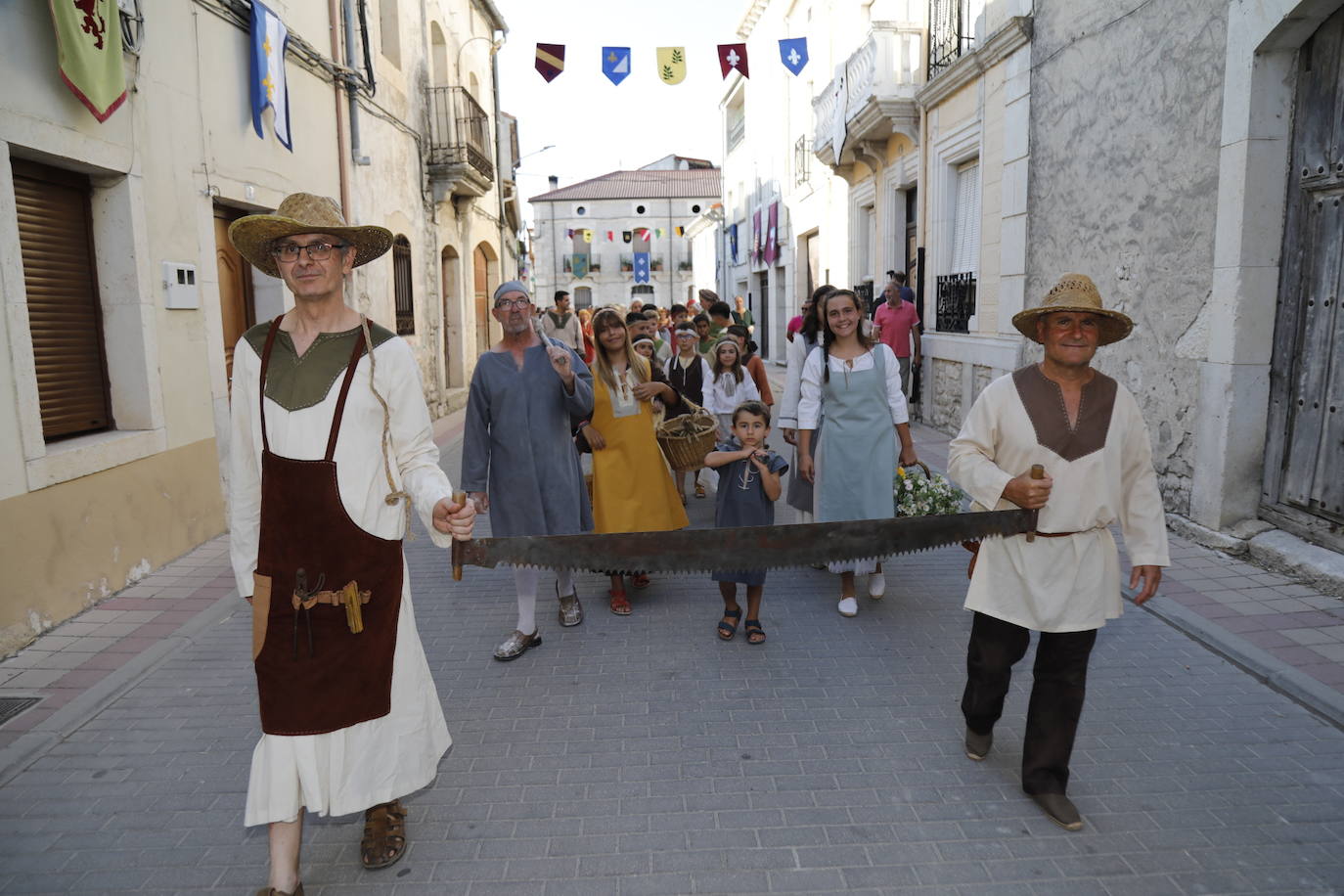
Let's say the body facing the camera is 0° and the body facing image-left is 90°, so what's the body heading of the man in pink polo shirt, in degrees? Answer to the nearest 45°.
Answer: approximately 45°

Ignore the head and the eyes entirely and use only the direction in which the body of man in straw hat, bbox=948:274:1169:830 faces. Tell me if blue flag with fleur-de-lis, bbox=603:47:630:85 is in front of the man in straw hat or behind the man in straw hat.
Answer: behind

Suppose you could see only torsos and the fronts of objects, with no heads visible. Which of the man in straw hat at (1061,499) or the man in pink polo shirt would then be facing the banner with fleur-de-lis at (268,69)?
the man in pink polo shirt

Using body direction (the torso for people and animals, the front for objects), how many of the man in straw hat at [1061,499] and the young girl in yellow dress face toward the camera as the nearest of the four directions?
2

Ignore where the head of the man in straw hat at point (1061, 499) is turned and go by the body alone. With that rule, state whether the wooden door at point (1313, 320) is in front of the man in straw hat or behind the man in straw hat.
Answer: behind

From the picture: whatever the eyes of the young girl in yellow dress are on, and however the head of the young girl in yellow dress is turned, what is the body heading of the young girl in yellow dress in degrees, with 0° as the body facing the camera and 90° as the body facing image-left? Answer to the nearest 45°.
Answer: approximately 0°

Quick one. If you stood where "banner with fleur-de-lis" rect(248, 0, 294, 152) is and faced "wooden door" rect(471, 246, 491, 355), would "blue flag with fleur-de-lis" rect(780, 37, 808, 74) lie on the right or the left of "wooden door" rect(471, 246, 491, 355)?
right

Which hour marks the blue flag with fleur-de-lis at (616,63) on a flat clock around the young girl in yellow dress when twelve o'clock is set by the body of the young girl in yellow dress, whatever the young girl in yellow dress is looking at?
The blue flag with fleur-de-lis is roughly at 6 o'clock from the young girl in yellow dress.

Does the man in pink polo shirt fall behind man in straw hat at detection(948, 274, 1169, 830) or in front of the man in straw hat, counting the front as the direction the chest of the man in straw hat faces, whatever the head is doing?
behind

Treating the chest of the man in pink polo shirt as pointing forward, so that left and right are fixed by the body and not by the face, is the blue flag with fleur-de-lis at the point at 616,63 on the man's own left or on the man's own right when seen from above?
on the man's own right

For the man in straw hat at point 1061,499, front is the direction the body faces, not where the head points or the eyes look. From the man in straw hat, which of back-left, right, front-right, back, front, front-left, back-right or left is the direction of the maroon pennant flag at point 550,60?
back-right
